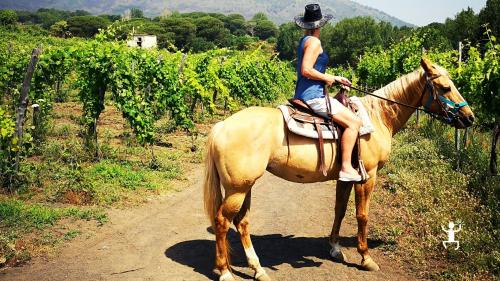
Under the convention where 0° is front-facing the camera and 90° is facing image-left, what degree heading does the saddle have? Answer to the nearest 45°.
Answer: approximately 270°

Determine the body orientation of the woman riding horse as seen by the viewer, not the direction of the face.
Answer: to the viewer's right

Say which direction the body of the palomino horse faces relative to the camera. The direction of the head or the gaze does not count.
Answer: to the viewer's right

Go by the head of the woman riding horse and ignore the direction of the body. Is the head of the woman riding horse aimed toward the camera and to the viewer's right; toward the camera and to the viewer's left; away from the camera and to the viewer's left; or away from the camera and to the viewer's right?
away from the camera and to the viewer's right
